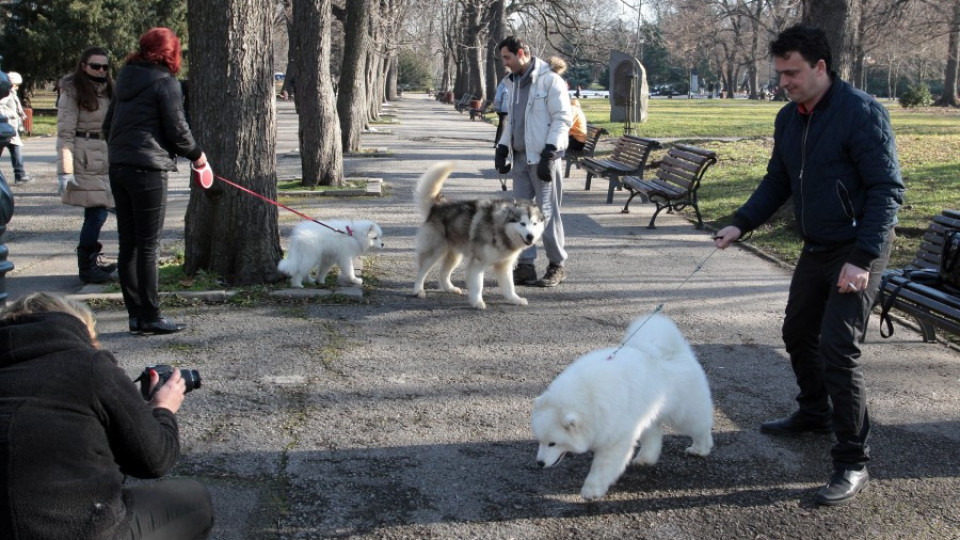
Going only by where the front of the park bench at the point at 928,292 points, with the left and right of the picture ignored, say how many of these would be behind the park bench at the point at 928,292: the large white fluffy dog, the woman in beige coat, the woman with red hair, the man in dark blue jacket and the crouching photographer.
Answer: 0

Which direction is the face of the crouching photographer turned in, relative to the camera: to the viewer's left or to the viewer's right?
to the viewer's right

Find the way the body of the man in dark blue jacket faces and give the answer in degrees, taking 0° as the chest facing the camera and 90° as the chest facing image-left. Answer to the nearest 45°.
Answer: approximately 45°

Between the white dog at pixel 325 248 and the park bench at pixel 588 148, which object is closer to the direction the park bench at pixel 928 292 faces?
the white dog

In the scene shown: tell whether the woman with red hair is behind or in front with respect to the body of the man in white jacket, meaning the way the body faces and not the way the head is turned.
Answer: in front

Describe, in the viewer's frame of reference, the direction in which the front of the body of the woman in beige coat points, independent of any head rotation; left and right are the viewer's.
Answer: facing the viewer and to the right of the viewer

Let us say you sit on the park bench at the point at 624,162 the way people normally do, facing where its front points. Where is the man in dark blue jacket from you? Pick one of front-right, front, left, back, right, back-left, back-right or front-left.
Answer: front-left

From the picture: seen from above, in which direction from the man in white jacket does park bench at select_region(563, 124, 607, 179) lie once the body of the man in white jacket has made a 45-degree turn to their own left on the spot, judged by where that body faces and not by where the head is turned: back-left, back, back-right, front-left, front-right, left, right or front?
back

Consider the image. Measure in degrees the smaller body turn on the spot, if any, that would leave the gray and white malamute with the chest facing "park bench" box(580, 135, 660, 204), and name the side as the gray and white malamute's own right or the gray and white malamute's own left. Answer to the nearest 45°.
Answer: approximately 135° to the gray and white malamute's own left

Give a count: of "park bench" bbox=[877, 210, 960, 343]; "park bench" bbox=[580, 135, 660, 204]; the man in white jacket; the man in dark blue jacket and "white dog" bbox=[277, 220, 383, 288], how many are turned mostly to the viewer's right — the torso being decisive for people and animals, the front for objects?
1
